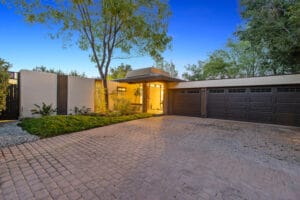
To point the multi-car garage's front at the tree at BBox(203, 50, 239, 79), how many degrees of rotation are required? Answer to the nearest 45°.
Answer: approximately 135° to its right

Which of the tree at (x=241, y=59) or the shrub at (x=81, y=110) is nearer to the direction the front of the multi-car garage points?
the shrub

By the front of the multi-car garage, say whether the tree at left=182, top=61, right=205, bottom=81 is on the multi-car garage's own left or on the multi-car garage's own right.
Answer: on the multi-car garage's own right

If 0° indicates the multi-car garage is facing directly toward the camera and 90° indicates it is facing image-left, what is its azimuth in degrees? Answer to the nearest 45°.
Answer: approximately 45°

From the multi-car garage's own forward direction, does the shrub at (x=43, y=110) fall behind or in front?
in front

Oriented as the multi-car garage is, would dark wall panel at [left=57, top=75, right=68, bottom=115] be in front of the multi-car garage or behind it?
in front

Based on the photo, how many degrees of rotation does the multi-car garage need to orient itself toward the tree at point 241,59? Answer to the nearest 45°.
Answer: approximately 135° to its right

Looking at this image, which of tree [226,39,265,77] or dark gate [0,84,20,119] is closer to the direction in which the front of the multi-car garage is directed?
the dark gate
